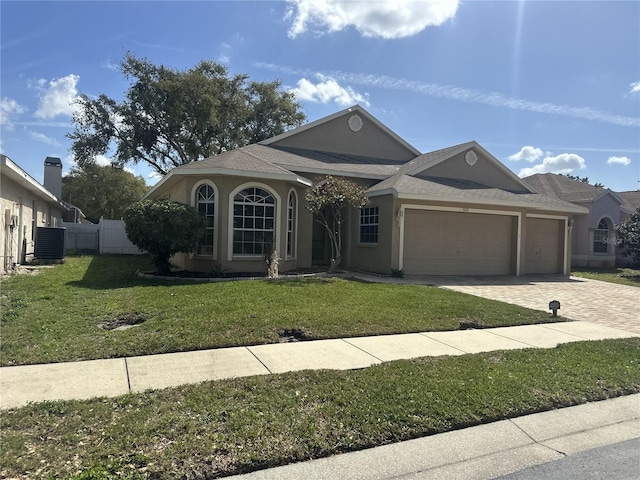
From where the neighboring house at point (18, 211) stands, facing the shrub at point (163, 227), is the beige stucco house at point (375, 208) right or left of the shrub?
left

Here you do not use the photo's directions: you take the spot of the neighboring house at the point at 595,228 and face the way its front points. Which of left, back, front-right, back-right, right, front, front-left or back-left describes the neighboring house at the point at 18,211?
right

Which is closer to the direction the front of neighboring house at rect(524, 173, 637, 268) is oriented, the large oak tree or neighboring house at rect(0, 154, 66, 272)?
the neighboring house

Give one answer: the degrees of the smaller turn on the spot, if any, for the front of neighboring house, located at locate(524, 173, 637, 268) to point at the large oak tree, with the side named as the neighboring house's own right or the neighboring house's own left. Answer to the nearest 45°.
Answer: approximately 135° to the neighboring house's own right

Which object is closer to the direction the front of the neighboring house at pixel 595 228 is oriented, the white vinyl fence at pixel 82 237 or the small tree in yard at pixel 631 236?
the small tree in yard

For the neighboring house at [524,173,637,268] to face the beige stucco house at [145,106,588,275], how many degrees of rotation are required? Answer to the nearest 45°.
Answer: approximately 90° to its right

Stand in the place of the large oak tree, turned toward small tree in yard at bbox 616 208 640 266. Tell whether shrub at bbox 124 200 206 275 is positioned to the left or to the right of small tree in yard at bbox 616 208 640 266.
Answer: right

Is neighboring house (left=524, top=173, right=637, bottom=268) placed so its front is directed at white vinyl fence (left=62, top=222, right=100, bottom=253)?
no

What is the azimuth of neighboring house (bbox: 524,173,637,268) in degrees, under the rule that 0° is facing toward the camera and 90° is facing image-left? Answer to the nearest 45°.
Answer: approximately 315°

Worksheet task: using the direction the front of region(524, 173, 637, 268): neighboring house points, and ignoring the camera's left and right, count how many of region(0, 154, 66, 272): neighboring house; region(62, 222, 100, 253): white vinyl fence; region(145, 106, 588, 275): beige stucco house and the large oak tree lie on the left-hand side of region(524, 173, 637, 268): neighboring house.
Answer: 0

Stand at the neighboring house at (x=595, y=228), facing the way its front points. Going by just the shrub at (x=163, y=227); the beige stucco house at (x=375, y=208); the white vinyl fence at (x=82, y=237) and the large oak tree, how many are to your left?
0

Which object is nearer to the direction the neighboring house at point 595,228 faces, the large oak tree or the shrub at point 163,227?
the shrub

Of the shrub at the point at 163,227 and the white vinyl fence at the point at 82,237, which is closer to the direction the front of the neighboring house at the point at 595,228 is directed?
the shrub

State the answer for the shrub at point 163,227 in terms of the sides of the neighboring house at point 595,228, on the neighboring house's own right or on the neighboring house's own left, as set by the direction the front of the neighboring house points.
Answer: on the neighboring house's own right
